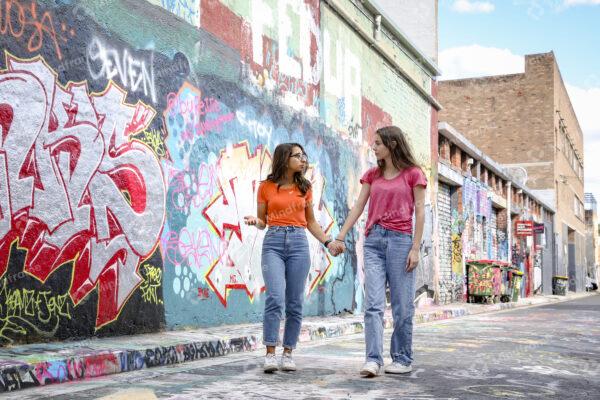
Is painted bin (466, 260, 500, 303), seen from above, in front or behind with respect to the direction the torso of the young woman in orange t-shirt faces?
behind

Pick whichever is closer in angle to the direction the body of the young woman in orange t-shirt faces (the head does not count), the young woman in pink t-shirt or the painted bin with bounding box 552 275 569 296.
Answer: the young woman in pink t-shirt

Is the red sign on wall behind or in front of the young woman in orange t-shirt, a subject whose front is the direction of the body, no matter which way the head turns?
behind

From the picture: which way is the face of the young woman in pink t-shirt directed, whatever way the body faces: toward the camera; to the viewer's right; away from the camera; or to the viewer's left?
to the viewer's left

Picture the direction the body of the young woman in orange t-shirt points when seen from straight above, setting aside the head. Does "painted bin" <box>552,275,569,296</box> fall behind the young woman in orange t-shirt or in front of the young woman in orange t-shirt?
behind

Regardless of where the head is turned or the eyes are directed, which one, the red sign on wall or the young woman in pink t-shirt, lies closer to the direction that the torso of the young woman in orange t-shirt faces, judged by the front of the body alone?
the young woman in pink t-shirt
